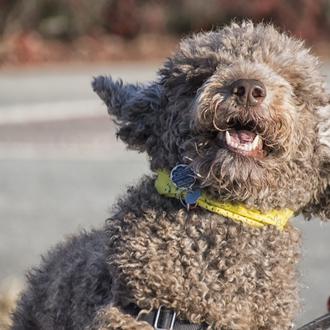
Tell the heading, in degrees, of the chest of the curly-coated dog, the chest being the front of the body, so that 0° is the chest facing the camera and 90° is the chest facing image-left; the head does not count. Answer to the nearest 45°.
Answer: approximately 315°
